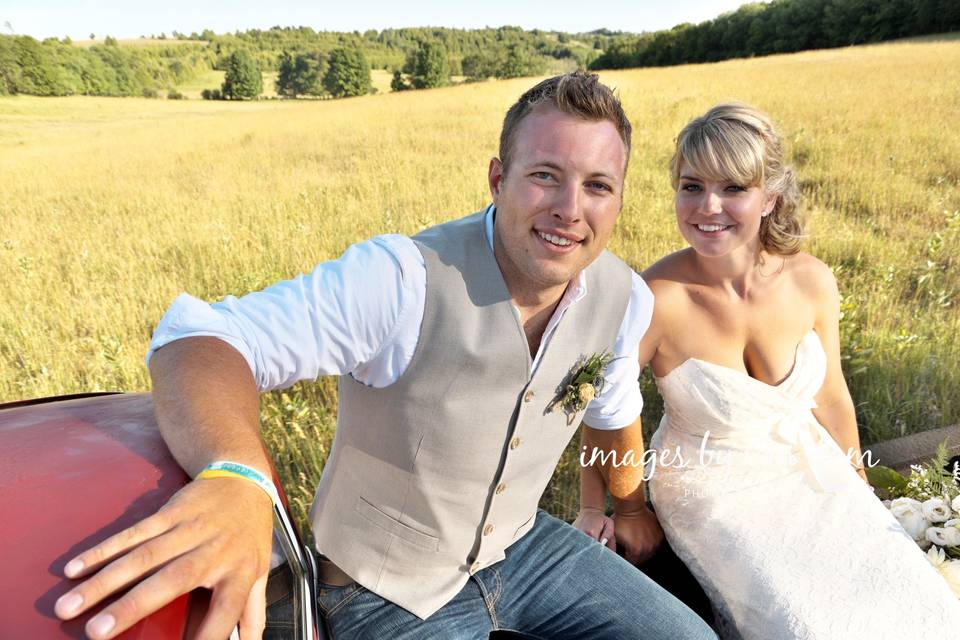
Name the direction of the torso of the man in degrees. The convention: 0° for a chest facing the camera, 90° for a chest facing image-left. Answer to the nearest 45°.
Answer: approximately 315°

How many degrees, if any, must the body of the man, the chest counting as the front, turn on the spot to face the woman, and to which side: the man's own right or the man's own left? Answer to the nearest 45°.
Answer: approximately 45° to the man's own left
